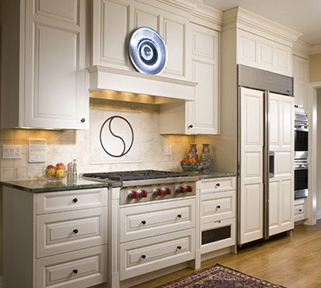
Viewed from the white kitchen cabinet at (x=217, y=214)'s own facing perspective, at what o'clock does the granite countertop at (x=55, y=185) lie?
The granite countertop is roughly at 3 o'clock from the white kitchen cabinet.

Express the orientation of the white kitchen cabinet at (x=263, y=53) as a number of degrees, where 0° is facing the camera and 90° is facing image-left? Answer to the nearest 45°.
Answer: approximately 315°

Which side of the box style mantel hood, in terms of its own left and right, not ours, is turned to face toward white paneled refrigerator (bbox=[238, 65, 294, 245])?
left

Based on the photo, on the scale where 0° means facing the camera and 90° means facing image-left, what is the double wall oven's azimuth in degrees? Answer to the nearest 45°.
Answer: approximately 315°
